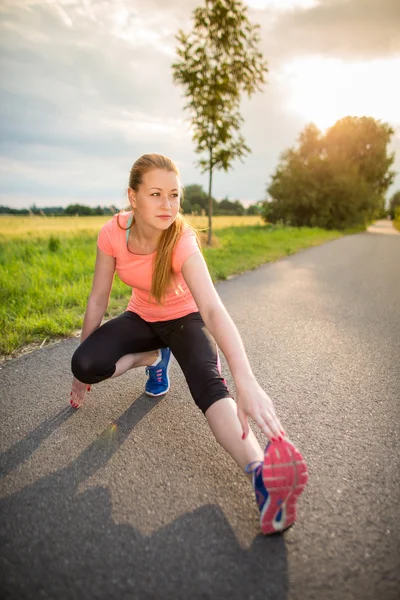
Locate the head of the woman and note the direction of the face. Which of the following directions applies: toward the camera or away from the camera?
toward the camera

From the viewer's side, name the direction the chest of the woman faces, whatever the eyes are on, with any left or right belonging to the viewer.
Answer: facing the viewer

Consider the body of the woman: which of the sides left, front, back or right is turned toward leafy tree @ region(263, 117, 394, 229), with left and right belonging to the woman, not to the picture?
back
